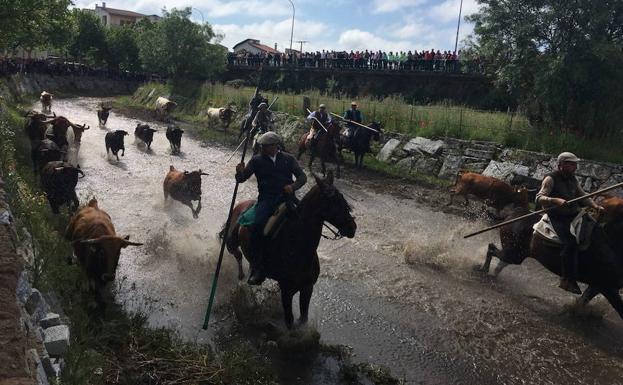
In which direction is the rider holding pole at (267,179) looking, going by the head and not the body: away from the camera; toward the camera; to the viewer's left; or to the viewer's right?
toward the camera

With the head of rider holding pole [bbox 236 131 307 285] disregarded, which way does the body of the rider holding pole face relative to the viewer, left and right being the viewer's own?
facing the viewer and to the right of the viewer

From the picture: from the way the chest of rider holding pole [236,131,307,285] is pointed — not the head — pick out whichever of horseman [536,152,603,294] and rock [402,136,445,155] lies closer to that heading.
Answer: the horseman

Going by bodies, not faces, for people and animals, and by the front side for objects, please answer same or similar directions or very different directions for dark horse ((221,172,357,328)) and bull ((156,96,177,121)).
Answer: same or similar directions

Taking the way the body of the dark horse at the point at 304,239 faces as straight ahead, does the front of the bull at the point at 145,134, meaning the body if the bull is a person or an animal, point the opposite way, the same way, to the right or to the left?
the same way

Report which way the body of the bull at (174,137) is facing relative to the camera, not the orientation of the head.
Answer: toward the camera

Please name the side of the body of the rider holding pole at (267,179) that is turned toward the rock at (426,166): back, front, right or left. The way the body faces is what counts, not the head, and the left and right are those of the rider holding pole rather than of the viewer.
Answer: left

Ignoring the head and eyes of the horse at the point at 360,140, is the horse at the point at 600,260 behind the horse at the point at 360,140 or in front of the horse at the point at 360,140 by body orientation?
in front

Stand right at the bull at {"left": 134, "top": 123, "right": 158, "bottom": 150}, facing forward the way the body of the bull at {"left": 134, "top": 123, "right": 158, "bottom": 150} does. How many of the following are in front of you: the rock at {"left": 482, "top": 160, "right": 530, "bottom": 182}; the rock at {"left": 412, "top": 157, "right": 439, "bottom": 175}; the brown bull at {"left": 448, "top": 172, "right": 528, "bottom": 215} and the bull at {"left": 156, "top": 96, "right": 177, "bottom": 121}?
3

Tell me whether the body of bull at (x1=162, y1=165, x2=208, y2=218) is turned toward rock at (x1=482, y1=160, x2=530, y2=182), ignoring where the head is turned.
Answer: no

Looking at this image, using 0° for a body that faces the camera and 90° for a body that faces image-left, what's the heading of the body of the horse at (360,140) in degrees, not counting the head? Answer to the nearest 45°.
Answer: approximately 315°

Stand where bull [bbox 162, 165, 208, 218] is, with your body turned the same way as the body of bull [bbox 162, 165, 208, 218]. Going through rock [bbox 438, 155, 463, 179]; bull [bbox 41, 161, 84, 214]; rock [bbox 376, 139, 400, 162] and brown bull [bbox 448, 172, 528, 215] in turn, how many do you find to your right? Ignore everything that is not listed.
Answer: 1

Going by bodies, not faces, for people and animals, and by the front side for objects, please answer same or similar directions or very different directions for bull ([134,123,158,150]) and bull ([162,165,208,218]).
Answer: same or similar directions
